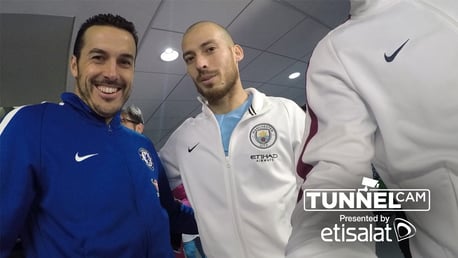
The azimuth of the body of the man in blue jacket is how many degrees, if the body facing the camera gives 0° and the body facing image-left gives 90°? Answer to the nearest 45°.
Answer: approximately 315°
